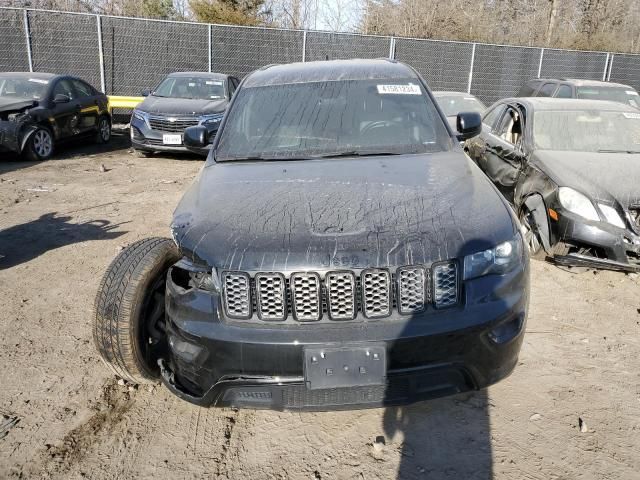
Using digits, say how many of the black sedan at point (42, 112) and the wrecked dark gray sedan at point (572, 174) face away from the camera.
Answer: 0

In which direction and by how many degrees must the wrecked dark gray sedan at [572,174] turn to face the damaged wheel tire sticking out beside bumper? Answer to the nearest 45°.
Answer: approximately 90° to its right

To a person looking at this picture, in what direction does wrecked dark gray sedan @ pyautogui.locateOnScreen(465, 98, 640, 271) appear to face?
facing the viewer and to the right of the viewer

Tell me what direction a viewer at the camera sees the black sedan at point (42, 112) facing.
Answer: facing the viewer and to the left of the viewer

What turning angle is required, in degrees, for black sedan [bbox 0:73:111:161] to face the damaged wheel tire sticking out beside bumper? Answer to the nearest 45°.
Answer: approximately 45° to its left

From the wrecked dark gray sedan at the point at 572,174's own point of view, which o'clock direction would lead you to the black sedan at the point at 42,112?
The black sedan is roughly at 5 o'clock from the wrecked dark gray sedan.

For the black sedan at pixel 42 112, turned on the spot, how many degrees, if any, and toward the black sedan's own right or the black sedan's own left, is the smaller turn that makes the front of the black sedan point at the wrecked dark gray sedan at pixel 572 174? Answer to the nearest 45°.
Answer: approximately 90° to the black sedan's own left
